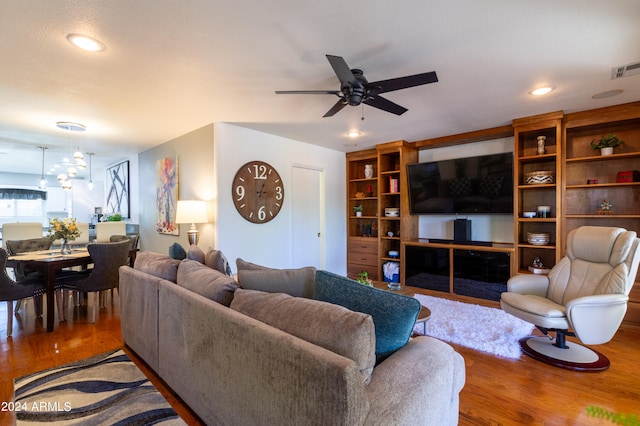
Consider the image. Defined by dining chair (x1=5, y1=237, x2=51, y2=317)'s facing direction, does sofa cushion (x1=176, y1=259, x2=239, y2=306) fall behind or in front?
in front

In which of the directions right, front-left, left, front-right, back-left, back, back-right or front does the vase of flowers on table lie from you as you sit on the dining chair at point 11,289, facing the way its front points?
front-left

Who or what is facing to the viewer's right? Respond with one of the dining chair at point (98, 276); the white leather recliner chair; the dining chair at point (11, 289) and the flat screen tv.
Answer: the dining chair at point (11, 289)

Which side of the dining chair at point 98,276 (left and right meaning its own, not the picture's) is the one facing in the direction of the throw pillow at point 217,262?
back

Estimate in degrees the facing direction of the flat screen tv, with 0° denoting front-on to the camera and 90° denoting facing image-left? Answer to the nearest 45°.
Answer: approximately 45°

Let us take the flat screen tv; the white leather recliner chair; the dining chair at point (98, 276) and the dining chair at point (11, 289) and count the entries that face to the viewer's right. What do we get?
1

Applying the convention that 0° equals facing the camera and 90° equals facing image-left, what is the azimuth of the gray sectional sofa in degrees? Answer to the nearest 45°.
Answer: approximately 225°

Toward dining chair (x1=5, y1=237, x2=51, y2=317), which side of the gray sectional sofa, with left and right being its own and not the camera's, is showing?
left

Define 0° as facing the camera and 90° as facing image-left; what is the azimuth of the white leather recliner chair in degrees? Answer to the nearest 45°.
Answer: approximately 45°

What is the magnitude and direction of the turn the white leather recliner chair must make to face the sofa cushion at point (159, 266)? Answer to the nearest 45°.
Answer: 0° — it already faces it

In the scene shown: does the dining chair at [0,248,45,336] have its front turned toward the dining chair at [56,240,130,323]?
yes

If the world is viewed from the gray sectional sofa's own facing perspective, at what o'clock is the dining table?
The dining table is roughly at 9 o'clock from the gray sectional sofa.

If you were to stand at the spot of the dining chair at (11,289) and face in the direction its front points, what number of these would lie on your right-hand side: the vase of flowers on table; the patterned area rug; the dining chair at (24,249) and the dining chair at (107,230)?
1

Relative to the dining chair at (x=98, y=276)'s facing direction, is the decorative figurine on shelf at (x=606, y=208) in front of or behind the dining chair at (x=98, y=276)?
behind

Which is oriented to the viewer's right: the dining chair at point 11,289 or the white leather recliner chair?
the dining chair
